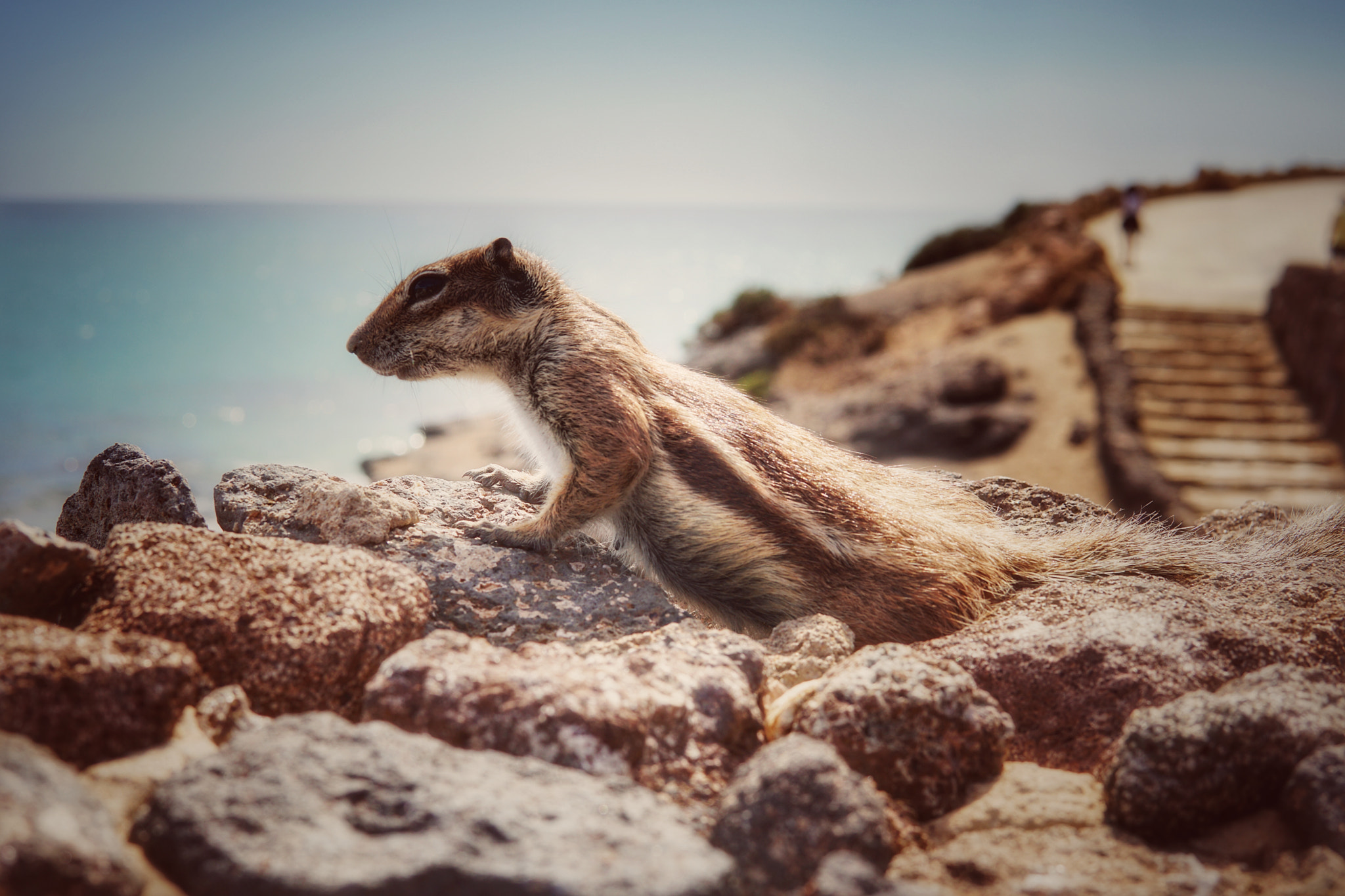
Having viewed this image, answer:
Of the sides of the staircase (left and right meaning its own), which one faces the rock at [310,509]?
front

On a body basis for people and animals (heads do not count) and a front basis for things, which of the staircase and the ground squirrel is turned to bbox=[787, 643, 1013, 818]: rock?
the staircase

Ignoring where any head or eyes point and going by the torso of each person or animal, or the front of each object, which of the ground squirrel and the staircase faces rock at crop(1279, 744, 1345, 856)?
the staircase

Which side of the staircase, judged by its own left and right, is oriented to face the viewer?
front

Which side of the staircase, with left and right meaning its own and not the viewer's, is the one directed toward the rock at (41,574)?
front

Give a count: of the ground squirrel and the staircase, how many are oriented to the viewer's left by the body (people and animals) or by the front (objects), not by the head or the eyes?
1

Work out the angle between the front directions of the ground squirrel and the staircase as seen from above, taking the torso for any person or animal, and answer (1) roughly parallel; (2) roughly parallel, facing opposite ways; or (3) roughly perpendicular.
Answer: roughly perpendicular

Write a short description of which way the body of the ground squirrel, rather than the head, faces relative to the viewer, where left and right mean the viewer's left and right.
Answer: facing to the left of the viewer

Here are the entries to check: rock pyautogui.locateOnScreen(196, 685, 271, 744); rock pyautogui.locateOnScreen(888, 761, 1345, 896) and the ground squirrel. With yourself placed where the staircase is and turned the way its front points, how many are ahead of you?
3

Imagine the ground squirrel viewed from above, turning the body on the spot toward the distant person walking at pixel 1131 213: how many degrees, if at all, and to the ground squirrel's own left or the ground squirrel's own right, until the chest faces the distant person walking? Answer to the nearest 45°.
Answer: approximately 90° to the ground squirrel's own right

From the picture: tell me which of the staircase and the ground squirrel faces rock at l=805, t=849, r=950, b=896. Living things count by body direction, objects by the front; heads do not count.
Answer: the staircase

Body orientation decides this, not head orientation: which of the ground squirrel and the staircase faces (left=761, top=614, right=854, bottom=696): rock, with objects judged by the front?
the staircase

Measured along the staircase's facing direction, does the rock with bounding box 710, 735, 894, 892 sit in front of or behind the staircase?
in front
